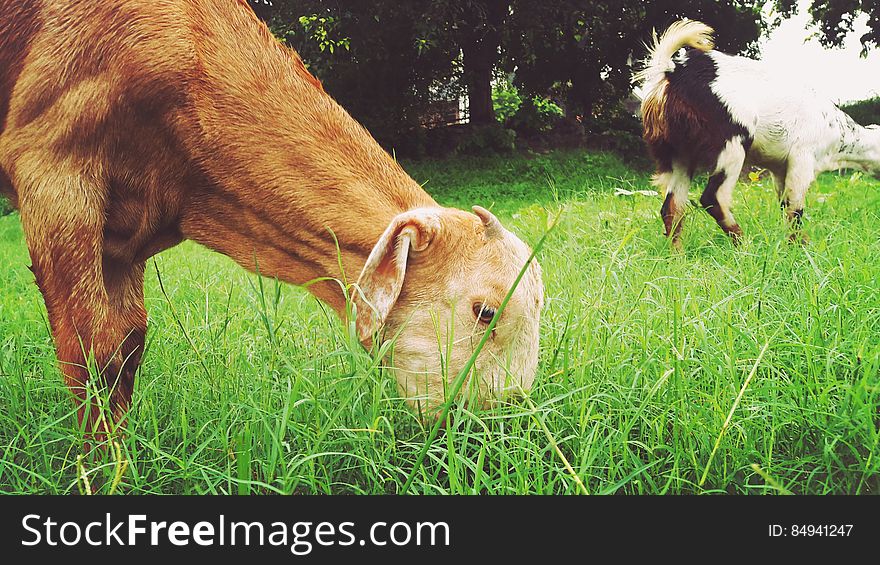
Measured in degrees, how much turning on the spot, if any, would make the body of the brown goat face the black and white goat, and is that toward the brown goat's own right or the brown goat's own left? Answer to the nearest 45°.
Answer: approximately 45° to the brown goat's own left

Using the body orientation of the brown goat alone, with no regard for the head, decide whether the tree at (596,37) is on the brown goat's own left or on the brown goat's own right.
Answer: on the brown goat's own left

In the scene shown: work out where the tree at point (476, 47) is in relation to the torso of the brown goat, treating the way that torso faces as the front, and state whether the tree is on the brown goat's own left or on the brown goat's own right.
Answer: on the brown goat's own left

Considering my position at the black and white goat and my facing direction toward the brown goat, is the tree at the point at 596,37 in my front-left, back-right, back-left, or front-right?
back-right

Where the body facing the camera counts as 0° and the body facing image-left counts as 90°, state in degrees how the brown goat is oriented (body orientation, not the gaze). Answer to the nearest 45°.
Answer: approximately 270°

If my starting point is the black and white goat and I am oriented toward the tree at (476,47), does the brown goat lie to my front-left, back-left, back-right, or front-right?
back-left
